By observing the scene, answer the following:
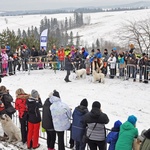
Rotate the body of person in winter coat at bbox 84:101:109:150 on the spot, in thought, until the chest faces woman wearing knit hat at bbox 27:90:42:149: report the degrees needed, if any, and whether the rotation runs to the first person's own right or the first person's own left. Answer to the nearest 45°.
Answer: approximately 45° to the first person's own left

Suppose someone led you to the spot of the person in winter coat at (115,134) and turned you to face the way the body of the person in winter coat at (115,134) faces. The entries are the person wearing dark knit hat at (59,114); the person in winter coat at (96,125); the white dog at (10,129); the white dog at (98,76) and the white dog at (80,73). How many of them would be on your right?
0

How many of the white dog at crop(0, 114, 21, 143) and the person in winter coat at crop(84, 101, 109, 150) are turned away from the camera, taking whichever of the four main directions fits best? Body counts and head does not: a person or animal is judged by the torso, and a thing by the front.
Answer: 1

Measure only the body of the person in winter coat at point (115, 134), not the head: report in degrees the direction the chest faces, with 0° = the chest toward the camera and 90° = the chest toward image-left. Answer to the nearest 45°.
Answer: approximately 225°

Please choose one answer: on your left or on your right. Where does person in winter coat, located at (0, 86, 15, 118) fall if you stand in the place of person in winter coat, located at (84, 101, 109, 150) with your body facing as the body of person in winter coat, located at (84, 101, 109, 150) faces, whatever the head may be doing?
on your left

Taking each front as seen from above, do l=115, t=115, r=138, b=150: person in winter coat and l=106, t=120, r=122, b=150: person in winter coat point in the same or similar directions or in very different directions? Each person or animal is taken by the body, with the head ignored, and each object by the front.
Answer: same or similar directions

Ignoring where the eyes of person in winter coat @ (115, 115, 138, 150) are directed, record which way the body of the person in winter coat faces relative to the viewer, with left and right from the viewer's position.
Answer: facing away from the viewer and to the right of the viewer

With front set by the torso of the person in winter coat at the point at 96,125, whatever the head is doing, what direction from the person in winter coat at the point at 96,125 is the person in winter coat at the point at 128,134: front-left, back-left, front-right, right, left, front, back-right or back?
back-right

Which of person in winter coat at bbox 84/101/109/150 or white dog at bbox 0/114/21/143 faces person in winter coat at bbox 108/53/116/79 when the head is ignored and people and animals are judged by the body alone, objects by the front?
person in winter coat at bbox 84/101/109/150

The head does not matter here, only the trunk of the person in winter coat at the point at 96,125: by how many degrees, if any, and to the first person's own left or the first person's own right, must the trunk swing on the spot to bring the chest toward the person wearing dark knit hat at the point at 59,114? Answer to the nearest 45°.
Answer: approximately 45° to the first person's own left

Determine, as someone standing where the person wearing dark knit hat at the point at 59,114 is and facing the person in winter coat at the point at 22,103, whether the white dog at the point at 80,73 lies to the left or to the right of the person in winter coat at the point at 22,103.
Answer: right

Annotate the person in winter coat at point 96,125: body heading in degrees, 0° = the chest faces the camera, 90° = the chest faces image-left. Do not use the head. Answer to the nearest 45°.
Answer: approximately 180°

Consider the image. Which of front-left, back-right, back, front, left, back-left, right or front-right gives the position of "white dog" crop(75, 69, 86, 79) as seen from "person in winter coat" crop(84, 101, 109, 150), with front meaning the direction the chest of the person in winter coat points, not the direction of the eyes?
front

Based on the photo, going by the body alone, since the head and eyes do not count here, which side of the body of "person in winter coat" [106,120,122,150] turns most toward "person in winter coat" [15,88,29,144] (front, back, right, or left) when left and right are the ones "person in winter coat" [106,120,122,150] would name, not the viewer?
left

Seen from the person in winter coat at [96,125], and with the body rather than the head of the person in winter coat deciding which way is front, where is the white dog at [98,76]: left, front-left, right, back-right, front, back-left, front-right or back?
front

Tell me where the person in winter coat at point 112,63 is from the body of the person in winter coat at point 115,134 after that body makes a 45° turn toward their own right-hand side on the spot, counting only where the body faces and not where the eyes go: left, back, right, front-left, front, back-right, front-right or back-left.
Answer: left

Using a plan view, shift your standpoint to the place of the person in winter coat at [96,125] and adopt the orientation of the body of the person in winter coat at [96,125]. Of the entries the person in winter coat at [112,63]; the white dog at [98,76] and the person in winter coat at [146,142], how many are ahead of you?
2
